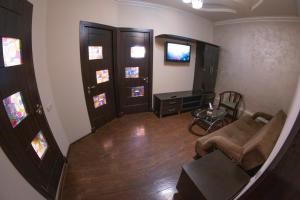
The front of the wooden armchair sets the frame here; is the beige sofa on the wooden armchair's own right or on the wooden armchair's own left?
on the wooden armchair's own left

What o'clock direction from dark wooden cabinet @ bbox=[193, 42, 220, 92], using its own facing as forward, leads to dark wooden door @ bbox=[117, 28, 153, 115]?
The dark wooden door is roughly at 3 o'clock from the dark wooden cabinet.

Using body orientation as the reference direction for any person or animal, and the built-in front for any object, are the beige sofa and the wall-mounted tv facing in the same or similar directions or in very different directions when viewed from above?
very different directions

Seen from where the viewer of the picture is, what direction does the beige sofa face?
facing away from the viewer and to the left of the viewer

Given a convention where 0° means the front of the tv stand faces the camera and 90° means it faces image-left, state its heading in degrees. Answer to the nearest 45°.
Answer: approximately 315°

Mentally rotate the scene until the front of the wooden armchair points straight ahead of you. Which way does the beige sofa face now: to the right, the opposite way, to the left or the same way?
to the right

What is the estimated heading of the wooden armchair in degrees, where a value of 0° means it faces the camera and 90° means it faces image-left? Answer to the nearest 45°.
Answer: approximately 45°

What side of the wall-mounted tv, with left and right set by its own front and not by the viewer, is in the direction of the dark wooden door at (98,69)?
right

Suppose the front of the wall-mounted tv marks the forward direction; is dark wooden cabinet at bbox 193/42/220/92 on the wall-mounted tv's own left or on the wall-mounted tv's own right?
on the wall-mounted tv's own left
